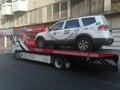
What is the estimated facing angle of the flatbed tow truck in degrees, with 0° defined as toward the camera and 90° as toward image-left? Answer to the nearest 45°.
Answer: approximately 135°

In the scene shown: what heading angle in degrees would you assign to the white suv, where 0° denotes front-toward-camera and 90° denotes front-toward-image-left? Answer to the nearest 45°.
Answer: approximately 135°
